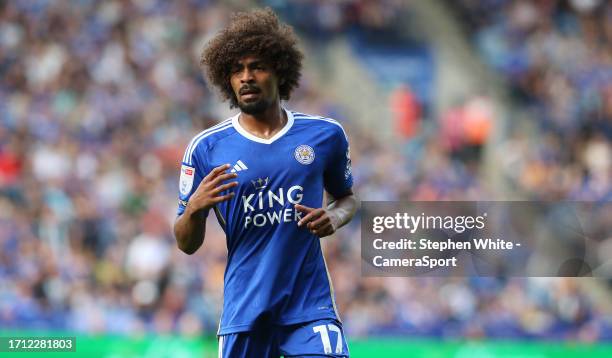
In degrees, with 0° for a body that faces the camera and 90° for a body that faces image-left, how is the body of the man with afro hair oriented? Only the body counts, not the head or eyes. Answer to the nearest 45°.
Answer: approximately 0°
